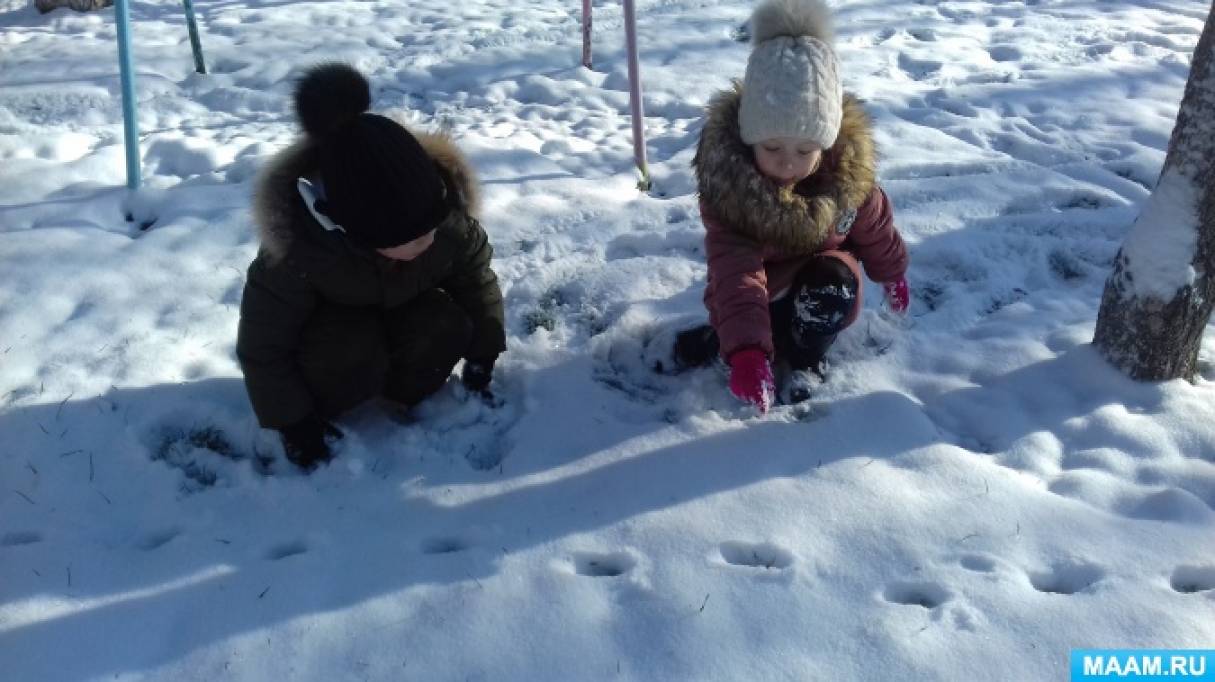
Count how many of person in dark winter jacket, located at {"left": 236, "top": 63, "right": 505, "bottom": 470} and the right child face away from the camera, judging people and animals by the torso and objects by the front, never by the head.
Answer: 0

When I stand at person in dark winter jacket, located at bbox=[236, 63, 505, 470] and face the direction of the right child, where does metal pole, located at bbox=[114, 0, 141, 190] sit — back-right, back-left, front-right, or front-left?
back-left

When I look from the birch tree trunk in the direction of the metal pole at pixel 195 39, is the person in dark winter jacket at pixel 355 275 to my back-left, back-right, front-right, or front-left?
front-left

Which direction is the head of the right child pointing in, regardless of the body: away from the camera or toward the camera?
toward the camera

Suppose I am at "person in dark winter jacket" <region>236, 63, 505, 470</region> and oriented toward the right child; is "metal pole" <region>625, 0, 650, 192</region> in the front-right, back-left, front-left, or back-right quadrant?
front-left

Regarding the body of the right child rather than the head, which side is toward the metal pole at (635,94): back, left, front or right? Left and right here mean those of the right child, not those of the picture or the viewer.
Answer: back

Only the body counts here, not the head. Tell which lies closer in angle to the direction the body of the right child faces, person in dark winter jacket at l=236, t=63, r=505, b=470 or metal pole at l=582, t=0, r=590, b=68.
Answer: the person in dark winter jacket

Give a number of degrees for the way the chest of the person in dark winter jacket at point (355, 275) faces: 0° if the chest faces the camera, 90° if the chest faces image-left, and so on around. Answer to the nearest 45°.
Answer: approximately 315°

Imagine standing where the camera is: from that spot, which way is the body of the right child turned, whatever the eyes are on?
toward the camera

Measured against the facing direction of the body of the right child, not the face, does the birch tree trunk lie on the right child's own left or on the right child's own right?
on the right child's own left

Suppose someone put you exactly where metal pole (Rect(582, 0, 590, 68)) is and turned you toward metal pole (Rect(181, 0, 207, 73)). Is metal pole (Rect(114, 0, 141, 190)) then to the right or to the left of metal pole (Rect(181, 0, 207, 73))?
left

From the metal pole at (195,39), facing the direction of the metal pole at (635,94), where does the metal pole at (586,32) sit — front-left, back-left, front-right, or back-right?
front-left
